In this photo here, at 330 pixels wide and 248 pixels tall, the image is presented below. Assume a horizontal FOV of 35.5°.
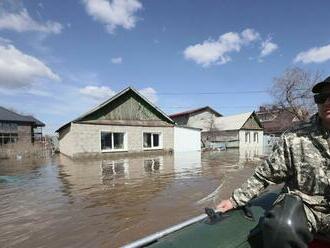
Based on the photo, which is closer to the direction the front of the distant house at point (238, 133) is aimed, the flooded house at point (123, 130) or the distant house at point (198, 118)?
the flooded house

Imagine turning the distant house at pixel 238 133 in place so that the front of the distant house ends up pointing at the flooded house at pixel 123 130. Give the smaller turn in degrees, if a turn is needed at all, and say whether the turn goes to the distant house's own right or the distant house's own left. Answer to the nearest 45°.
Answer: approximately 45° to the distant house's own right

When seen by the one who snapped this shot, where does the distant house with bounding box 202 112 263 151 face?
facing the viewer and to the right of the viewer

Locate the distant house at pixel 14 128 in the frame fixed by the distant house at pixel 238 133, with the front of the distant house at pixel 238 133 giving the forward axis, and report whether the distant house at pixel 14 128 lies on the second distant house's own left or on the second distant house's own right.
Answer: on the second distant house's own right

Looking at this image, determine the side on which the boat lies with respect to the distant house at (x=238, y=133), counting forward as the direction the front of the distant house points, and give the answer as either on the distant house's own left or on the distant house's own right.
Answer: on the distant house's own right
